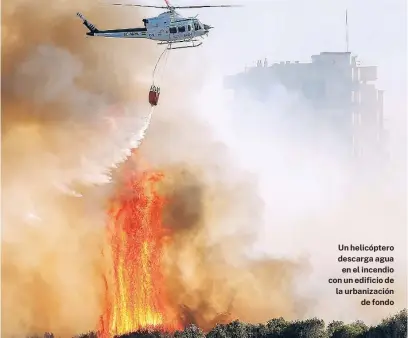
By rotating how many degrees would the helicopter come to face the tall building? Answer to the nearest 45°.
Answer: approximately 45° to its left

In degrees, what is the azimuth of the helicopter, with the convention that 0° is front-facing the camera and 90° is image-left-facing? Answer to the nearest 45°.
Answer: approximately 270°
